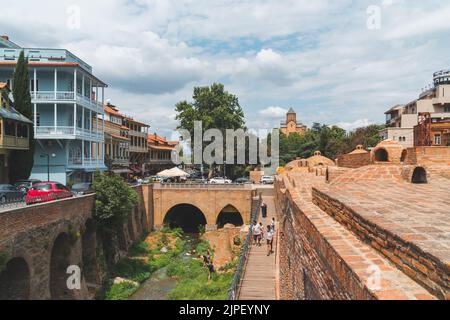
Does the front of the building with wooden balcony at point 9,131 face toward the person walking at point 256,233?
yes

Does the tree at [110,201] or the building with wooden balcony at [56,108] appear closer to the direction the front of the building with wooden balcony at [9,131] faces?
the tree

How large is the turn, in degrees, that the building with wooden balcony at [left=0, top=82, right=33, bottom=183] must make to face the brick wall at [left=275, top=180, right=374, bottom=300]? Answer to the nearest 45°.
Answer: approximately 45° to its right

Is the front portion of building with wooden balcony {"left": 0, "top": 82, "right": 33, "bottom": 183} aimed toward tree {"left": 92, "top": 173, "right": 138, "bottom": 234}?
yes

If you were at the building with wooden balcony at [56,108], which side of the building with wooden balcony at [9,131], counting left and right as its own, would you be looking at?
left

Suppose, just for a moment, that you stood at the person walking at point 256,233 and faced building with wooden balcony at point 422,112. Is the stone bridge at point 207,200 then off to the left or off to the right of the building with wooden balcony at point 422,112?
left

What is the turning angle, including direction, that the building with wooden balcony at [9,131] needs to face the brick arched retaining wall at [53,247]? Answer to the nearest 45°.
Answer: approximately 45° to its right

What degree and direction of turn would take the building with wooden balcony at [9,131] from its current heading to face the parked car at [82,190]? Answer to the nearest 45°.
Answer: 0° — it already faces it

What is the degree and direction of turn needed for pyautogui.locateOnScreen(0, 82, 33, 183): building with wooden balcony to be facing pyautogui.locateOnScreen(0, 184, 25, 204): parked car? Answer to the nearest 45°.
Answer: approximately 45° to its right

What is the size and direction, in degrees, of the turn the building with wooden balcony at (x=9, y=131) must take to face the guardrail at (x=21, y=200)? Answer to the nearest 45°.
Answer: approximately 45° to its right

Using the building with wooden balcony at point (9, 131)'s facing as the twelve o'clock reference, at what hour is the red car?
The red car is roughly at 1 o'clock from the building with wooden balcony.

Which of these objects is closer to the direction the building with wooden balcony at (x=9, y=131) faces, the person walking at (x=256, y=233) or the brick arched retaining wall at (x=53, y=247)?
the person walking

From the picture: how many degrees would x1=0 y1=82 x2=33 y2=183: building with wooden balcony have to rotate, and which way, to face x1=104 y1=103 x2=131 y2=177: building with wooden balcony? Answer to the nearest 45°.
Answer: approximately 90° to its left
